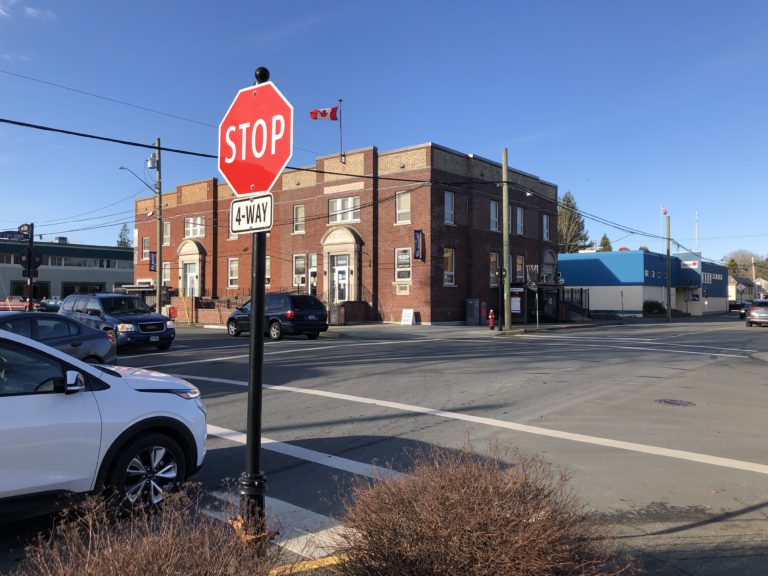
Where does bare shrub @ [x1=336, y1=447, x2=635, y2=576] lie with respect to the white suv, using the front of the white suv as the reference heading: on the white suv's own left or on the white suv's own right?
on the white suv's own right

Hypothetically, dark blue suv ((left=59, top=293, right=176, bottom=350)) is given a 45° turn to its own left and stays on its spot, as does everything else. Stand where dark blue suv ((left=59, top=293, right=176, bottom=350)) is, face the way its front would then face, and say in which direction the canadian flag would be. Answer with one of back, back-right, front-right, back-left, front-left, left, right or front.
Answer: front-left

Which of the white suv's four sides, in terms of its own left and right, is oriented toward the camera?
right

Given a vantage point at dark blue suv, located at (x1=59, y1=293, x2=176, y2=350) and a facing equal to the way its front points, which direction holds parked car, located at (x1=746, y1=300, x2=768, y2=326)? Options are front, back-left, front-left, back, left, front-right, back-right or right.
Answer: front-left

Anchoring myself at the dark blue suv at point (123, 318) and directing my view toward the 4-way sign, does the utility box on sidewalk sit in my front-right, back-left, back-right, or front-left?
back-left

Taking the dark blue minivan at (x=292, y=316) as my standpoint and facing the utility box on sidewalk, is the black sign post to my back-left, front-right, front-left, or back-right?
back-right

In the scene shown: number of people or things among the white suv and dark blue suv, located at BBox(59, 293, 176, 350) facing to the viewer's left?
0

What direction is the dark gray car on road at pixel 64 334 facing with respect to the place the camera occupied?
facing to the left of the viewer

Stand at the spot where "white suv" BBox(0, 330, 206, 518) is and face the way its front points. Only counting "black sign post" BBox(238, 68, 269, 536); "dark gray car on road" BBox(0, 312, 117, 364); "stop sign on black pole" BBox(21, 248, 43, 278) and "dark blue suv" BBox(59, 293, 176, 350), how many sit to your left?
3

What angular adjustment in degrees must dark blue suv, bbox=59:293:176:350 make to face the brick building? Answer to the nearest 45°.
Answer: approximately 90° to its left

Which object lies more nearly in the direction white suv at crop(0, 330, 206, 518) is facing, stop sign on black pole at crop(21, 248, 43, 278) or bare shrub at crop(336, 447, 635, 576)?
the bare shrub

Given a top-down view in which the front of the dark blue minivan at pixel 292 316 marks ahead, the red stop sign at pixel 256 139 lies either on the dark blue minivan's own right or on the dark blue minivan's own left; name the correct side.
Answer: on the dark blue minivan's own left
